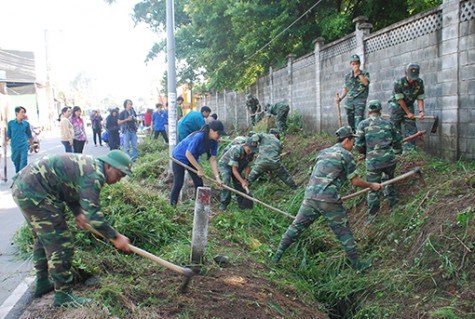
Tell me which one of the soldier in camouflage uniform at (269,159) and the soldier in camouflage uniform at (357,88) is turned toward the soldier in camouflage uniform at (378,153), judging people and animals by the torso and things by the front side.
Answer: the soldier in camouflage uniform at (357,88)

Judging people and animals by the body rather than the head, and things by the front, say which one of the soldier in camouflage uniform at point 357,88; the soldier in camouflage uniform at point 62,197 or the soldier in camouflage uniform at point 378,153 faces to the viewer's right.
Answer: the soldier in camouflage uniform at point 62,197

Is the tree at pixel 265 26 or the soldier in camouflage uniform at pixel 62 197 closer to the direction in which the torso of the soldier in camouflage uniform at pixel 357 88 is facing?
the soldier in camouflage uniform

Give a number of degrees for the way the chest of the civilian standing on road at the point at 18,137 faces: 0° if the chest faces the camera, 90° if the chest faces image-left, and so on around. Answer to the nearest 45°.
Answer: approximately 315°

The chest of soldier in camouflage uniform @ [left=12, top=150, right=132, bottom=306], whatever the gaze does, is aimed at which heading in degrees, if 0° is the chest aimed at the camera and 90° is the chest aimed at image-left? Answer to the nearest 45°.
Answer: approximately 270°

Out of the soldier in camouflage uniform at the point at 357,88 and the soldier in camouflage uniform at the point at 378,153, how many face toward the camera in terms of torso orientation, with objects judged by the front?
1
